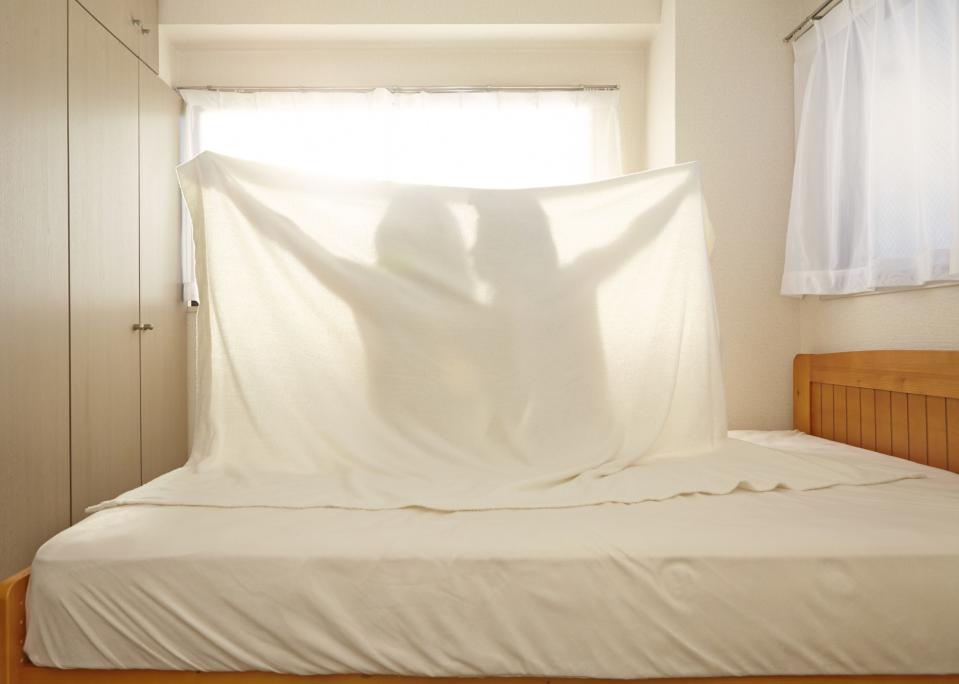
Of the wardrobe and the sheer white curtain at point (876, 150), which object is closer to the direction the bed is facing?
the wardrobe

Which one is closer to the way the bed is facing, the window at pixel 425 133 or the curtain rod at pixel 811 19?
the window

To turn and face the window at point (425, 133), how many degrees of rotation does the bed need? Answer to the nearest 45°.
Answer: approximately 90° to its right

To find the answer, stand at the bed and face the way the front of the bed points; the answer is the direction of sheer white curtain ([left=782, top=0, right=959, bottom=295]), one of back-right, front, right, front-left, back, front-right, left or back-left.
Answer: back-right

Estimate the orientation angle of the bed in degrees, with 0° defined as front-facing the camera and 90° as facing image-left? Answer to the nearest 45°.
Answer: approximately 90°

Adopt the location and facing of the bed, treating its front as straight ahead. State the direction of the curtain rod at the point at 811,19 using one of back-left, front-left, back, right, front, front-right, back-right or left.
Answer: back-right

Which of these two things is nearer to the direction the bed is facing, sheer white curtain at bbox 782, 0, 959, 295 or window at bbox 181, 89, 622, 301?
the window

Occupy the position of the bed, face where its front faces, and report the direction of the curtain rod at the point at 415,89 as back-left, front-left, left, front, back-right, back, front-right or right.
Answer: right
